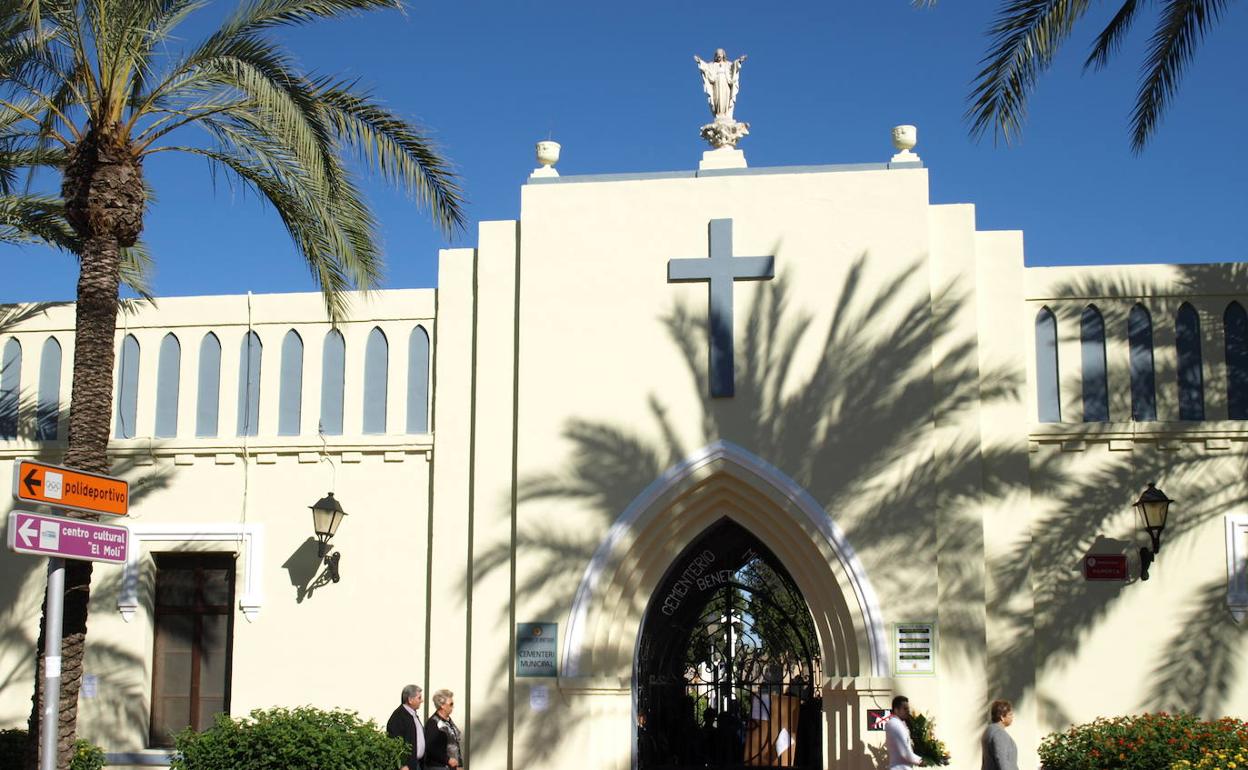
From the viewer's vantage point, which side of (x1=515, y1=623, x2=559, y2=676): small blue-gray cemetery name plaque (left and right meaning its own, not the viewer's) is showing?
front

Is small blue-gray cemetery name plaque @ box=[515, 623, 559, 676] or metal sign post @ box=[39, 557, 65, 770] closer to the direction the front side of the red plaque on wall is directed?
the metal sign post

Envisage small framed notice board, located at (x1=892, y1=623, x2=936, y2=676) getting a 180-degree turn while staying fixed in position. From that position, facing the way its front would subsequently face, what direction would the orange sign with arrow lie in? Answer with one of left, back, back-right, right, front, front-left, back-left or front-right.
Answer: back-left

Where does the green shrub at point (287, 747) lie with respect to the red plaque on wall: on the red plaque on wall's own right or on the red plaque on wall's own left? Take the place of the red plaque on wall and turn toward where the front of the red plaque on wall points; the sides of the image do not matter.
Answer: on the red plaque on wall's own right

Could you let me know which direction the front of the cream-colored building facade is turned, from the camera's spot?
facing the viewer

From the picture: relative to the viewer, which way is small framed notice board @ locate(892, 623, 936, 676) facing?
toward the camera
